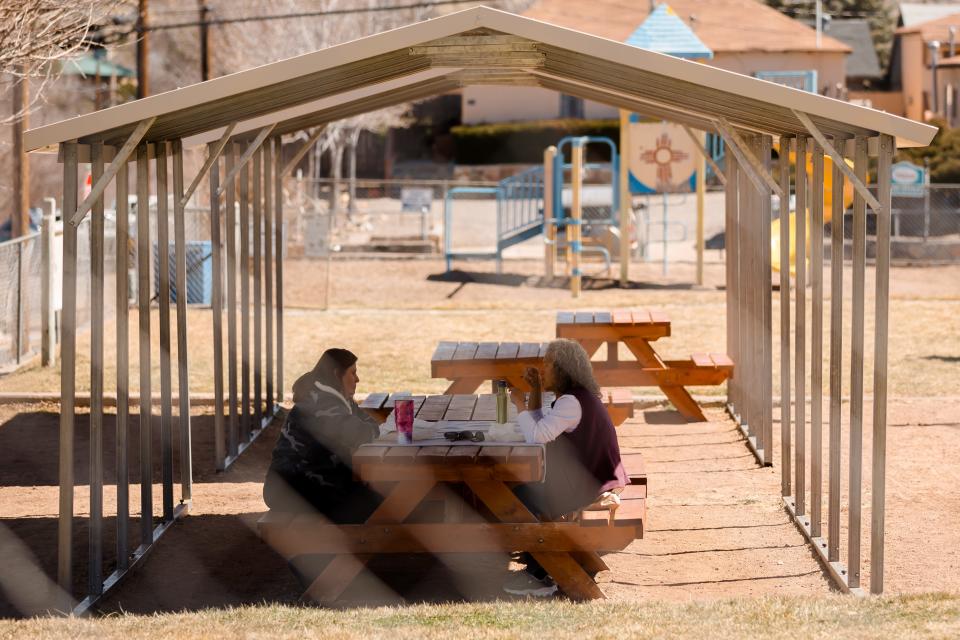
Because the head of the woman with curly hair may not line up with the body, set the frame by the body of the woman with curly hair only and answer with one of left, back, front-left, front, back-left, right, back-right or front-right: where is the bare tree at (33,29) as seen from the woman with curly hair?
front-right

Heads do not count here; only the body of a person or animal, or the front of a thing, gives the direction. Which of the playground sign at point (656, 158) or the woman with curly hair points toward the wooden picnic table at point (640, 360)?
the playground sign

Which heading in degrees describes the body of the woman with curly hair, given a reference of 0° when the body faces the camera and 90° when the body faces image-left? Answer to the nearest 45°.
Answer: approximately 90°

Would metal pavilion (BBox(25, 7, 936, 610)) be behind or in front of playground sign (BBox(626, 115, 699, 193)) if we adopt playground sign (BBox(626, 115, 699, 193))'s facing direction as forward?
in front

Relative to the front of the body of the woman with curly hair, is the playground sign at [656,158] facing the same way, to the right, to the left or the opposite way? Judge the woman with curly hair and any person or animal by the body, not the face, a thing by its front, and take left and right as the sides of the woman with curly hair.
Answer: to the left

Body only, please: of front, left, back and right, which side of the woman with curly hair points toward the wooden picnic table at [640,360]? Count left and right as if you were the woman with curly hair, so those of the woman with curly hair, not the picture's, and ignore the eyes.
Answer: right

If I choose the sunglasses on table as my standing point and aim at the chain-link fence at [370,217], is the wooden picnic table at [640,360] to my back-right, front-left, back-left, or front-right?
front-right

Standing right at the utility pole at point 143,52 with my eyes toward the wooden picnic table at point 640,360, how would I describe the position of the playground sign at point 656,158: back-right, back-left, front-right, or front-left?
front-left

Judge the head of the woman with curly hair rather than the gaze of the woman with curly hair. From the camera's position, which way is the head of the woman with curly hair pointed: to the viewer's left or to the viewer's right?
to the viewer's left

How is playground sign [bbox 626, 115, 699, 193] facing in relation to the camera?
toward the camera

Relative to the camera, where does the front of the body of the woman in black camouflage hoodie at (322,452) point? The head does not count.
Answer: to the viewer's right

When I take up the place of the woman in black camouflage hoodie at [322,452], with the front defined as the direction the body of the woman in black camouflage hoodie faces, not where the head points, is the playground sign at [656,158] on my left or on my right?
on my left

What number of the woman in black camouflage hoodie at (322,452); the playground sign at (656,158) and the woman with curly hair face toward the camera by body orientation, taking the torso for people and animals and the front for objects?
1

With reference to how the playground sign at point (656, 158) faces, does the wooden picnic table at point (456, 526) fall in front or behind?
in front

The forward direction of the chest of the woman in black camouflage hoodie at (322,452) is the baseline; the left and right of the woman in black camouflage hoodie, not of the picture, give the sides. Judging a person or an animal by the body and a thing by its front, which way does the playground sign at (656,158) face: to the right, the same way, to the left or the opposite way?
to the right

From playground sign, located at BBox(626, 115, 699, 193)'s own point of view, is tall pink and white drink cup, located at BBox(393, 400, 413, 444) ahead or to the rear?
ahead

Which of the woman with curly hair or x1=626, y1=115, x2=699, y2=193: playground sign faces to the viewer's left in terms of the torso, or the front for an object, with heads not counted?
the woman with curly hair

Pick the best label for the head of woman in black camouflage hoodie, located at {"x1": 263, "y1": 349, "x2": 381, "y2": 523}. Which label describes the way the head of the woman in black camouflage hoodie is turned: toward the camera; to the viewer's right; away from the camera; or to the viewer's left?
to the viewer's right

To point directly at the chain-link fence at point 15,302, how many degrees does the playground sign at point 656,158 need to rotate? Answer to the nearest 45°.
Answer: approximately 45° to its right
